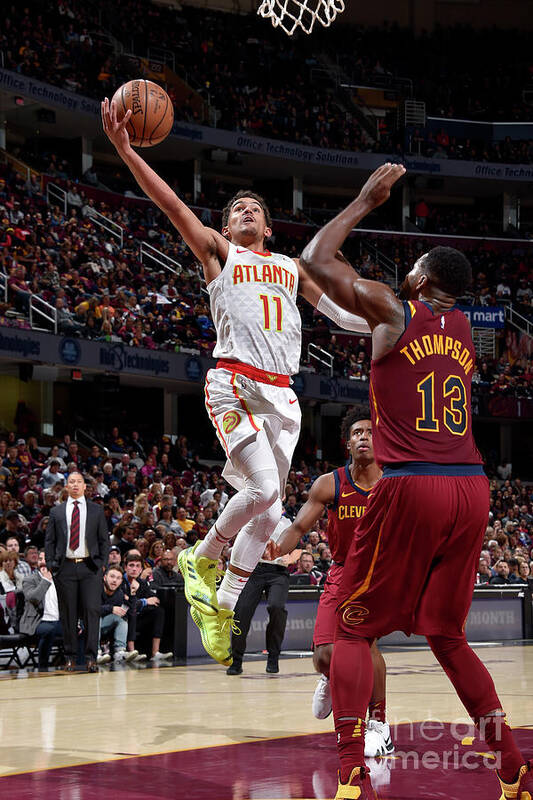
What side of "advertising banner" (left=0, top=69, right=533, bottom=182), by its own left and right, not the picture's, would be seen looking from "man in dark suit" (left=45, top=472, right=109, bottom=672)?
front

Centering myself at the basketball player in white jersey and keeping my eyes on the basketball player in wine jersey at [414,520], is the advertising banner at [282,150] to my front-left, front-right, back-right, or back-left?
back-left

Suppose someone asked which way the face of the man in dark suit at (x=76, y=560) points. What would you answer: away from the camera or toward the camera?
toward the camera

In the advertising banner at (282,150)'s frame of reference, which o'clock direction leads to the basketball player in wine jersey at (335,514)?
The basketball player in wine jersey is roughly at 12 o'clock from the advertising banner.

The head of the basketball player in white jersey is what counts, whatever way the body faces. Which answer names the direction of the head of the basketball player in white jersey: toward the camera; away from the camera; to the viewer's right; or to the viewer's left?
toward the camera

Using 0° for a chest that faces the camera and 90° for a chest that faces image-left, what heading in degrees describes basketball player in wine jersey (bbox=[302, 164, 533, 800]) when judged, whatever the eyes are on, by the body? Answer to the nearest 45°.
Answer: approximately 135°

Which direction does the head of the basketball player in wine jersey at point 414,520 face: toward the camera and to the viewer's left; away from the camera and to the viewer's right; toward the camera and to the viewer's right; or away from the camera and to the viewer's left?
away from the camera and to the viewer's left

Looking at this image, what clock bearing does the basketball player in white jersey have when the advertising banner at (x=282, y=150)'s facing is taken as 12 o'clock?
The basketball player in white jersey is roughly at 12 o'clock from the advertising banner.

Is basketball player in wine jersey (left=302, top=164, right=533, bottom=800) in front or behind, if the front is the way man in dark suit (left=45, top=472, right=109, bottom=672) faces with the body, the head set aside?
in front

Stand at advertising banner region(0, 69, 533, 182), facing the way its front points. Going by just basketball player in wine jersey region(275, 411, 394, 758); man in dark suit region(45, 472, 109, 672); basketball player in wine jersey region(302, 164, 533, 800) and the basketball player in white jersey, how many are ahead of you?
4

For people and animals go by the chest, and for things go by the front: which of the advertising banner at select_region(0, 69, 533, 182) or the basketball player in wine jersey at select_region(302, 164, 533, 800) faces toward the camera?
the advertising banner

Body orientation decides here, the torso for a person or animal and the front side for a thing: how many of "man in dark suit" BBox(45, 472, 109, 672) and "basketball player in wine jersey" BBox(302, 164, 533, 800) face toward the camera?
1

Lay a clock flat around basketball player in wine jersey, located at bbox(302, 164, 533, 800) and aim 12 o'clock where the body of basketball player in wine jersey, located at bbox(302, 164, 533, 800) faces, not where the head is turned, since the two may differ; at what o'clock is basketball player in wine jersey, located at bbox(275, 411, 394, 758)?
basketball player in wine jersey, located at bbox(275, 411, 394, 758) is roughly at 1 o'clock from basketball player in wine jersey, located at bbox(302, 164, 533, 800).

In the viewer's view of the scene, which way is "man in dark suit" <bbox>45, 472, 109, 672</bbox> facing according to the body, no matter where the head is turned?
toward the camera
